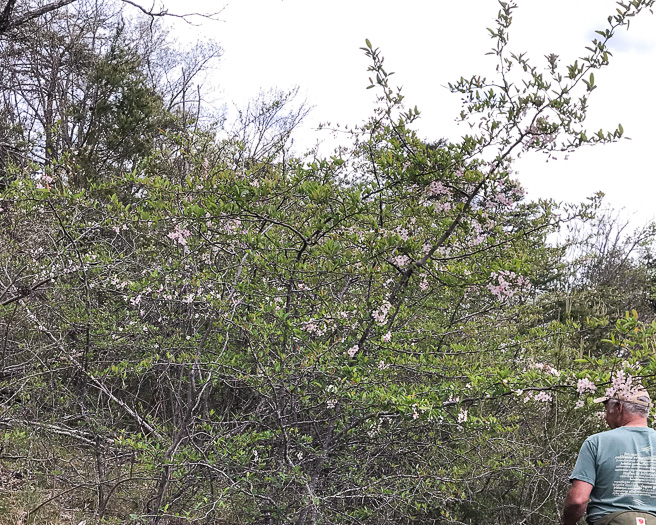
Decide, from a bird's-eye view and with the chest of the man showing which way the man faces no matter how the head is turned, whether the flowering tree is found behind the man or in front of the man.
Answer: in front

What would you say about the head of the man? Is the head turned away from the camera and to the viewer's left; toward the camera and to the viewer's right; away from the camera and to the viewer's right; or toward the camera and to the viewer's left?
away from the camera and to the viewer's left

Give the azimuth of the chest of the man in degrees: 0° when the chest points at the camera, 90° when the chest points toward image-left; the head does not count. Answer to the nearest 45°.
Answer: approximately 135°
